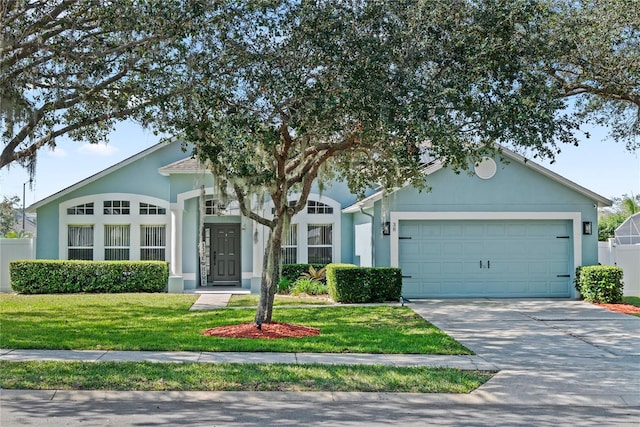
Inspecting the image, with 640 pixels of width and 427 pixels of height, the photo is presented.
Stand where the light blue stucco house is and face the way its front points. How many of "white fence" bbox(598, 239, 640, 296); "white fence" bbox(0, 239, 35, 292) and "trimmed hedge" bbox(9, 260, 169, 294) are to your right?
2

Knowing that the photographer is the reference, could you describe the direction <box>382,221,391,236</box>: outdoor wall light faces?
facing the viewer

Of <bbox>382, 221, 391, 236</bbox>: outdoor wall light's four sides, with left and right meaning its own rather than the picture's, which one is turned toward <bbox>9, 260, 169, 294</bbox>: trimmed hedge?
right

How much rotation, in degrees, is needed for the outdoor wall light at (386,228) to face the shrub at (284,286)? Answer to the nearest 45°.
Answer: approximately 135° to its right

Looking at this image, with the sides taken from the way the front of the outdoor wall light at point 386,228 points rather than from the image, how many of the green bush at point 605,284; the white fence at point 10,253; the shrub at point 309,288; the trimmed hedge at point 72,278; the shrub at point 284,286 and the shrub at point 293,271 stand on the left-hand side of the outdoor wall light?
1

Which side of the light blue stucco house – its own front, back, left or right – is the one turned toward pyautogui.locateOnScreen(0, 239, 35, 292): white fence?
right

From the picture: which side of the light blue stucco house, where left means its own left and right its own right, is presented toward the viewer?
front

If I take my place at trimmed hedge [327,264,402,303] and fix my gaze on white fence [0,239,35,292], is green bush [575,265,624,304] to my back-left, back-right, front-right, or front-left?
back-right

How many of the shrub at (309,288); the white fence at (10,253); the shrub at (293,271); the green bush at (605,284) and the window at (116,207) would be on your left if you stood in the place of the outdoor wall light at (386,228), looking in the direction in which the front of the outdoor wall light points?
1

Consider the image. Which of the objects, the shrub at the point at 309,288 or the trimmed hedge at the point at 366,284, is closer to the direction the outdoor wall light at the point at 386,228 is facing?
the trimmed hedge
